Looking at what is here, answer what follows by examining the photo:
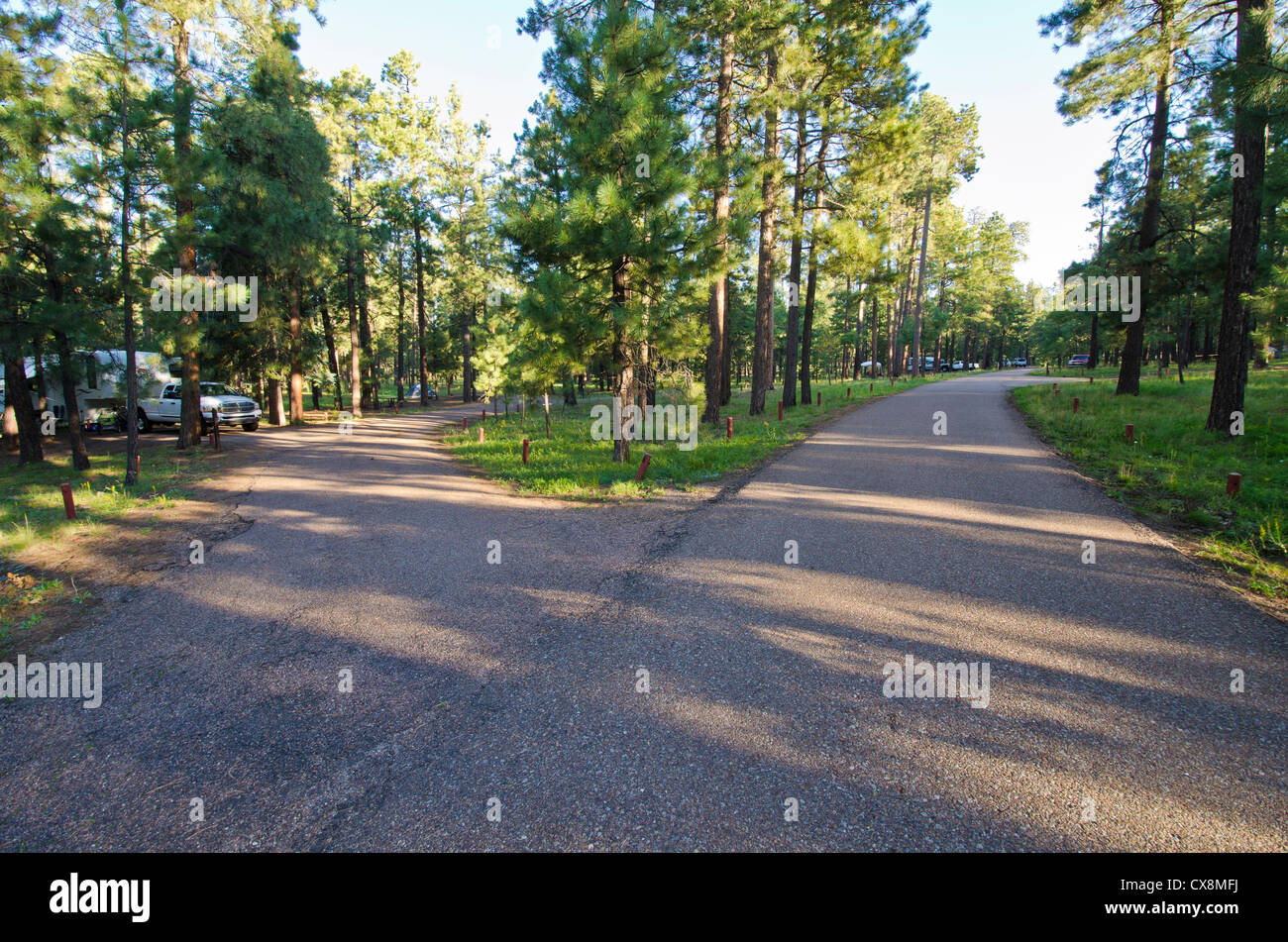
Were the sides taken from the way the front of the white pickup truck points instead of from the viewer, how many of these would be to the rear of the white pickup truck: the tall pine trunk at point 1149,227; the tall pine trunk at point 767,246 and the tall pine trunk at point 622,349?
0

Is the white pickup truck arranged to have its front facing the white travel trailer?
no

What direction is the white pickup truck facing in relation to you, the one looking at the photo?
facing the viewer and to the right of the viewer

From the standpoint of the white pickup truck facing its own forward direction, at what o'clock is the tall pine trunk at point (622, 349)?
The tall pine trunk is roughly at 1 o'clock from the white pickup truck.

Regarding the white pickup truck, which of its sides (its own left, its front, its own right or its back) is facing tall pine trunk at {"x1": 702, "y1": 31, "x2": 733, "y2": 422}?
front

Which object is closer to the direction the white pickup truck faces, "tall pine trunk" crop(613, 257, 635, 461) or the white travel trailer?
the tall pine trunk

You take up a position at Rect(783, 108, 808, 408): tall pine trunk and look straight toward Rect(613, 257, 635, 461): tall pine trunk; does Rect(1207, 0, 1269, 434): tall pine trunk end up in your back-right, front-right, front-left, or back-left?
front-left

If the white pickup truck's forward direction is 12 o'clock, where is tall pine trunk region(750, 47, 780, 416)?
The tall pine trunk is roughly at 12 o'clock from the white pickup truck.

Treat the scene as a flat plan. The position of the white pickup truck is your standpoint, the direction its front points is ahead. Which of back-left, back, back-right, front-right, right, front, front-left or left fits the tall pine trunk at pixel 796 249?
front

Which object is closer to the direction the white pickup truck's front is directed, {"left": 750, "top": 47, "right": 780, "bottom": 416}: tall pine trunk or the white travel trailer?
the tall pine trunk

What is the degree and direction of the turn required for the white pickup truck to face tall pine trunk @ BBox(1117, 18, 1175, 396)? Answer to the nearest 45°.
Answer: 0° — it already faces it

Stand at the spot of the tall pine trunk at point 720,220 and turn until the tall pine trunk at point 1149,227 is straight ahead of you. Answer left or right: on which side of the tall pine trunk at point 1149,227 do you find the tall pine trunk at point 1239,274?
right
